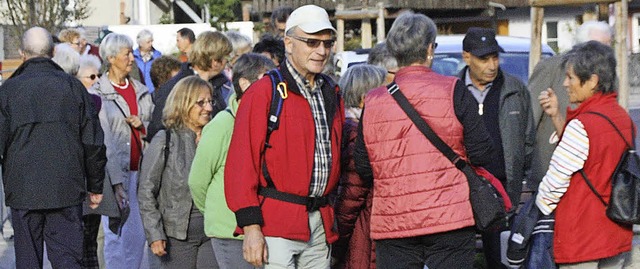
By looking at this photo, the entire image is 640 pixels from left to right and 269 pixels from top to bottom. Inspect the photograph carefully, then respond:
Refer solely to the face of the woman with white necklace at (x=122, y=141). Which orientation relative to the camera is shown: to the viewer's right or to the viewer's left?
to the viewer's right

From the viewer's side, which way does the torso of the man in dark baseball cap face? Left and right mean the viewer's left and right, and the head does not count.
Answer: facing the viewer and to the left of the viewer

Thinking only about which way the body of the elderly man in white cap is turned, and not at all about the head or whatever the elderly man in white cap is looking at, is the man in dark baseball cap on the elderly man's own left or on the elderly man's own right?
on the elderly man's own left

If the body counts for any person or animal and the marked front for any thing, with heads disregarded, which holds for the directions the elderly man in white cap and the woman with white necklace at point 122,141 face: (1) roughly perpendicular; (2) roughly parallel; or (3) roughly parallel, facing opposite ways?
roughly parallel

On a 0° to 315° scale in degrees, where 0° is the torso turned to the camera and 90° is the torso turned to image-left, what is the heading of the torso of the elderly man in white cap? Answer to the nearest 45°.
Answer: approximately 315°

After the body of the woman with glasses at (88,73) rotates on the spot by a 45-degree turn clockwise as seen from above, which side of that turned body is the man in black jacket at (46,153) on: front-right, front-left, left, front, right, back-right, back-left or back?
front

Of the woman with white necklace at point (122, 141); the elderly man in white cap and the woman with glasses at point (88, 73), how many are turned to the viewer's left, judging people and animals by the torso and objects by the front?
0

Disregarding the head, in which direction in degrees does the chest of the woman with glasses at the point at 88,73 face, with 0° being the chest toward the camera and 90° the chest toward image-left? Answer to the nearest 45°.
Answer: approximately 315°

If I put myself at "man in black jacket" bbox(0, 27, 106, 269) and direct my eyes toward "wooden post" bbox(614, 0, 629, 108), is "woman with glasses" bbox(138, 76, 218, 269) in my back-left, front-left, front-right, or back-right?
front-right

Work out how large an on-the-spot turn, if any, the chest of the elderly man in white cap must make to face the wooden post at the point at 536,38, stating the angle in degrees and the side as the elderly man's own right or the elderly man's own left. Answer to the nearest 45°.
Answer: approximately 90° to the elderly man's own left

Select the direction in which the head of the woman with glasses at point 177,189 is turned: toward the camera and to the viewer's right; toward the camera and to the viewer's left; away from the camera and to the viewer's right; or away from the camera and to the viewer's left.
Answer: toward the camera and to the viewer's right
